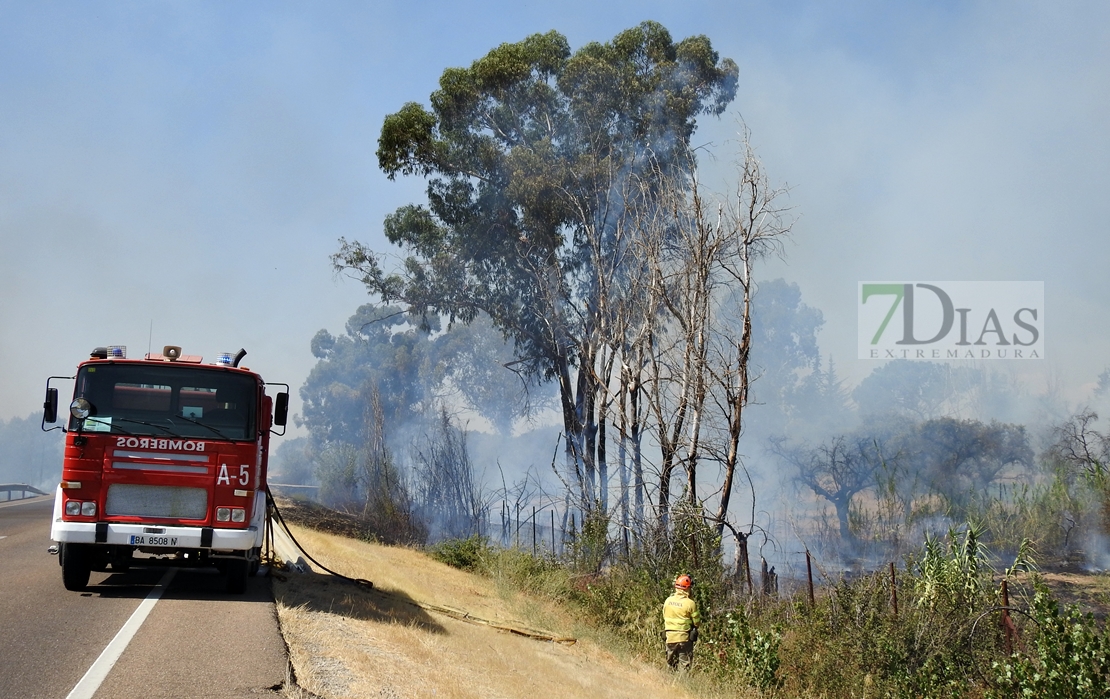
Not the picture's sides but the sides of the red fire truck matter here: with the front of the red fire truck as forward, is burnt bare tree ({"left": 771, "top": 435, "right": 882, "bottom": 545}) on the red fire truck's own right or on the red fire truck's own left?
on the red fire truck's own left

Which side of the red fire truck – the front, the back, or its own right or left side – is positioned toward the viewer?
front

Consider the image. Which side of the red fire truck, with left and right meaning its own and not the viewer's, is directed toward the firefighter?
left

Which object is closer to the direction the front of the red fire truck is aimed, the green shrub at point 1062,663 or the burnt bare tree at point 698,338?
the green shrub
